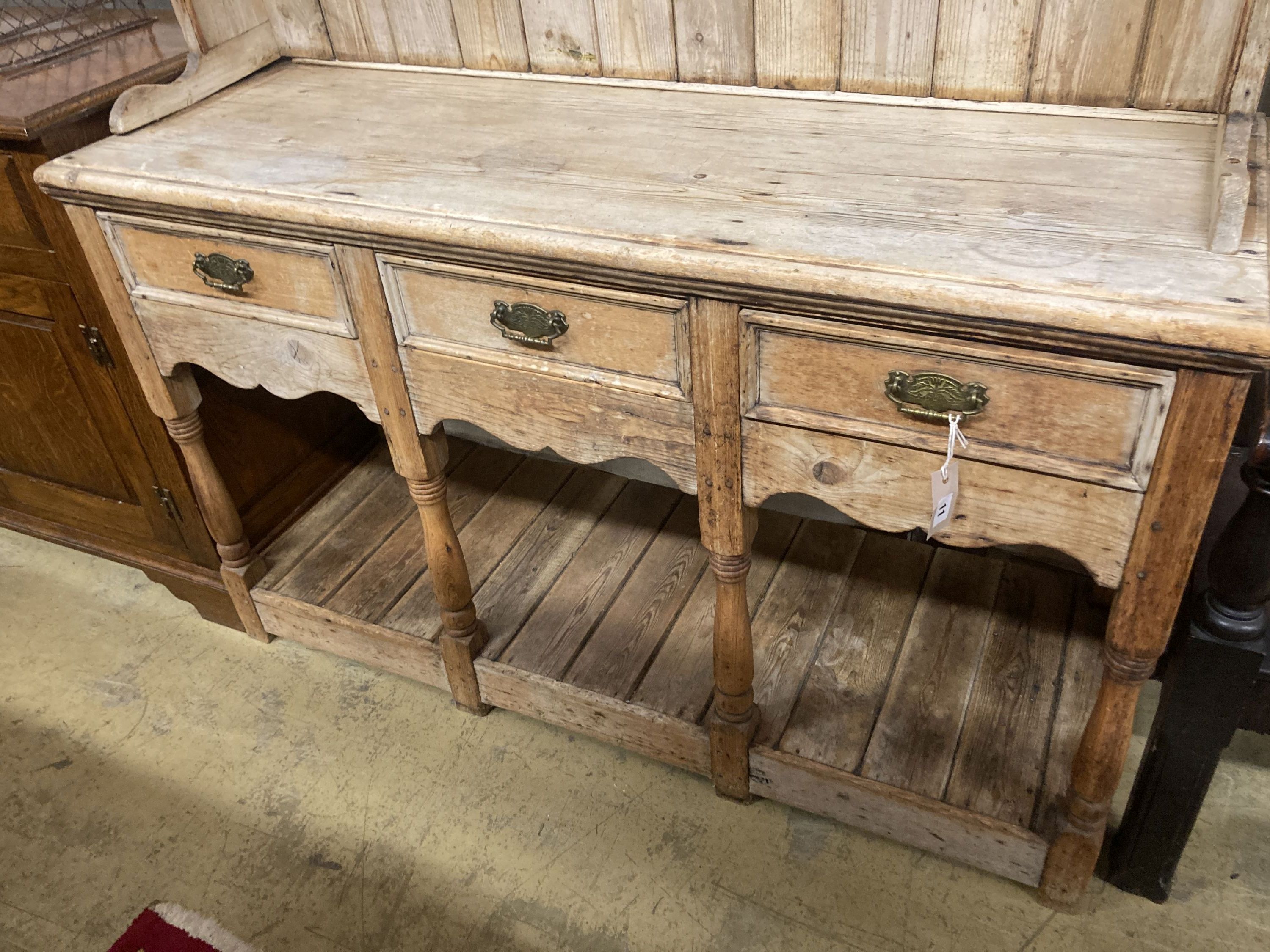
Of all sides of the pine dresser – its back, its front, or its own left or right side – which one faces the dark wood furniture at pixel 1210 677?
left

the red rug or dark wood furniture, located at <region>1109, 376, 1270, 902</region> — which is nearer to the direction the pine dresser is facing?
the red rug

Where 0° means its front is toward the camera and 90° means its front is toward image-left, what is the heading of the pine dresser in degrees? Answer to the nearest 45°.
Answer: approximately 45°

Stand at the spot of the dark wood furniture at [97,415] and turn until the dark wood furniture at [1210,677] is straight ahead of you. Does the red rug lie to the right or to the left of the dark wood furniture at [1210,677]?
right

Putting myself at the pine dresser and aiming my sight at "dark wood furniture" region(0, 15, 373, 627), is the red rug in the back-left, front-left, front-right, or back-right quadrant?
front-left

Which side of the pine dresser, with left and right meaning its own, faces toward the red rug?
front

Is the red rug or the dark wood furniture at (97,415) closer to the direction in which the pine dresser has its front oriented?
the red rug

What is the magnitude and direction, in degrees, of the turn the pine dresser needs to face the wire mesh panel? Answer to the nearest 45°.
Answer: approximately 90° to its right
